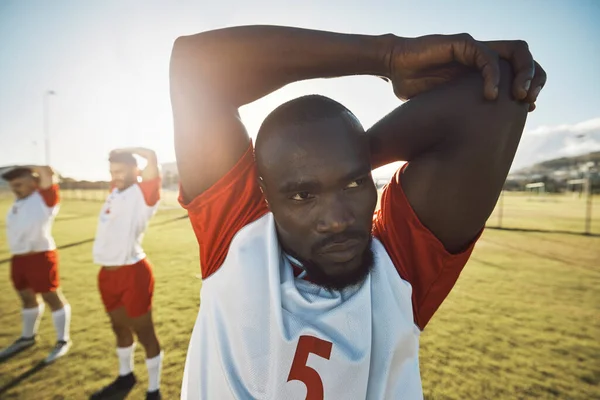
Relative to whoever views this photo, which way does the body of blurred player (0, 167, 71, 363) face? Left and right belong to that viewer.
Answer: facing the viewer and to the left of the viewer

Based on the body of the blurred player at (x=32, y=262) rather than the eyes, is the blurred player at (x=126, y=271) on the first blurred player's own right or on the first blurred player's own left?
on the first blurred player's own left

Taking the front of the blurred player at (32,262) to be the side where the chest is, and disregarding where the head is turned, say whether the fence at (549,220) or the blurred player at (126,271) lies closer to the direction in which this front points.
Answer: the blurred player

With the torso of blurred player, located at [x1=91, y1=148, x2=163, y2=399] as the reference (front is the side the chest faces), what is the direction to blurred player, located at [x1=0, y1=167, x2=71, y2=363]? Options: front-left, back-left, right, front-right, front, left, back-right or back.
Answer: right

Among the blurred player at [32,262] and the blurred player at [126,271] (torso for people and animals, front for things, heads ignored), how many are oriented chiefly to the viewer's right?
0

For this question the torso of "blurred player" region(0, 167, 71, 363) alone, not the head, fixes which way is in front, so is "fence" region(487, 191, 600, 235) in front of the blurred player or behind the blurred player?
behind
